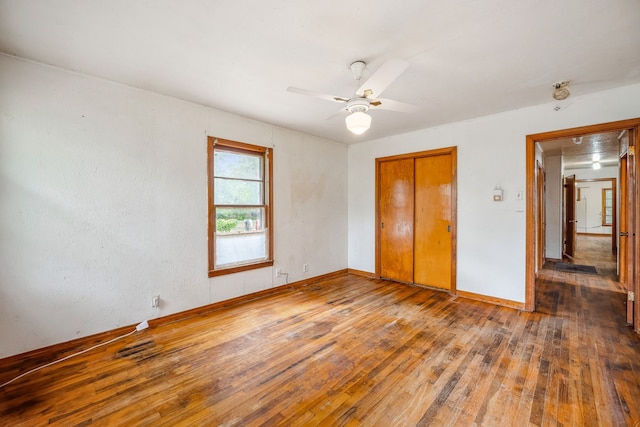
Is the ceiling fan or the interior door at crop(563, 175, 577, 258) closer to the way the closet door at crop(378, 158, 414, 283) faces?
the ceiling fan

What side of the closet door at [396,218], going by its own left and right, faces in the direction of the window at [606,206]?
back

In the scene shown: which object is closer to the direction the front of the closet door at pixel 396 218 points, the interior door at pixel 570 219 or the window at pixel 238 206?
the window

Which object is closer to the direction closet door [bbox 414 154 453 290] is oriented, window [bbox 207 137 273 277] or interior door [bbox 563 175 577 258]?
the window

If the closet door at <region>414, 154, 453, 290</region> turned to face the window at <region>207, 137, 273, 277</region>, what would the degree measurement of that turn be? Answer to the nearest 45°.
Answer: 0° — it already faces it

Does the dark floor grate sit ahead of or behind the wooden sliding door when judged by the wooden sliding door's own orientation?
behind

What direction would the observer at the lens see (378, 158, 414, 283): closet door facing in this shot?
facing the viewer and to the left of the viewer

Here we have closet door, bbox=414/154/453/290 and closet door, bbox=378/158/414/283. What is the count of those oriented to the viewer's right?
0

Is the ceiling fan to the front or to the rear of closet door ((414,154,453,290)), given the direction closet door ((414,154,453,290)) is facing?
to the front

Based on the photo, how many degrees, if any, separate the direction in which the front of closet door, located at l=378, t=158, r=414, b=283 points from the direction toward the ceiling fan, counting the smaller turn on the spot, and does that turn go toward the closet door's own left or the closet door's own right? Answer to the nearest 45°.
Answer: approximately 45° to the closet door's own left

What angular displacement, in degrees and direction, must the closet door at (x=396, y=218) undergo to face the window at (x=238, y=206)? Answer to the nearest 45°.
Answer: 0° — it already faces it

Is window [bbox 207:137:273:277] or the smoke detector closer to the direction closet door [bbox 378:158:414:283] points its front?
the window

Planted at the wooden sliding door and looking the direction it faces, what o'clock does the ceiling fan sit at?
The ceiling fan is roughly at 11 o'clock from the wooden sliding door.

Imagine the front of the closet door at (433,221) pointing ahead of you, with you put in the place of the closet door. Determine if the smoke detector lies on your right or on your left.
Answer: on your left

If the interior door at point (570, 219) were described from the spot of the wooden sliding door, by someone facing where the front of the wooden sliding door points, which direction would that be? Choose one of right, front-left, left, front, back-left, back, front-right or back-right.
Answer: back

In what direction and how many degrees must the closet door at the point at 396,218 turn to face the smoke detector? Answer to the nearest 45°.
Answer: approximately 90° to its left
